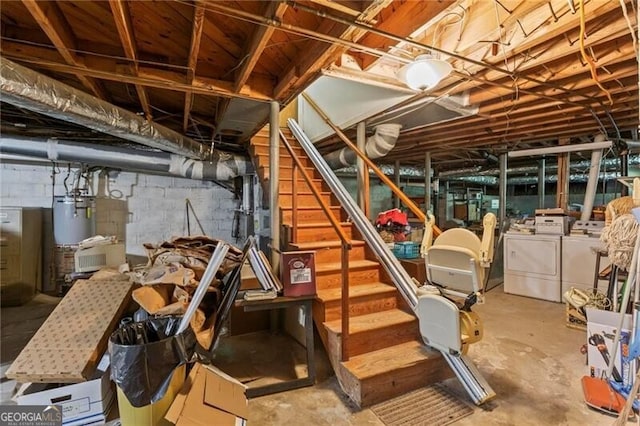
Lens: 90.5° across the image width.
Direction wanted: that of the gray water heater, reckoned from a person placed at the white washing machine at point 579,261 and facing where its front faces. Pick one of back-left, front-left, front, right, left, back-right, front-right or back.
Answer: front-right

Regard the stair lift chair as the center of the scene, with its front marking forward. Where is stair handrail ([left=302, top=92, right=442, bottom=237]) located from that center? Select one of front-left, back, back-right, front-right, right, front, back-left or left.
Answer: right

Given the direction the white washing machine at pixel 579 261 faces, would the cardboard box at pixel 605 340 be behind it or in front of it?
in front

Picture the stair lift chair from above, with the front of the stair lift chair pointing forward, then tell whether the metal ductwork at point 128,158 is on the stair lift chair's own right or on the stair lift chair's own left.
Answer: on the stair lift chair's own right

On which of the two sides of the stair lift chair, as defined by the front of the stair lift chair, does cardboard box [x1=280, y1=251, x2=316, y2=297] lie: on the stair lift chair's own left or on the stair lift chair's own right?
on the stair lift chair's own right

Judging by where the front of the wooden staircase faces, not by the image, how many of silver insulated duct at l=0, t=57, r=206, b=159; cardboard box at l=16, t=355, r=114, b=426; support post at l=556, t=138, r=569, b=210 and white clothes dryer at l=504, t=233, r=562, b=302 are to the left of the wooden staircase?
2

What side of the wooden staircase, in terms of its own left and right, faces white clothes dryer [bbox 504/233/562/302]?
left

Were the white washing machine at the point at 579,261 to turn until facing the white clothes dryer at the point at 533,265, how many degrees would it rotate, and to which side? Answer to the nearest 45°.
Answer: approximately 90° to its right

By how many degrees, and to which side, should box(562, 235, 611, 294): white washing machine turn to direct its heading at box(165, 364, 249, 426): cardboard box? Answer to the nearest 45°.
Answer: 0° — it already faces it
